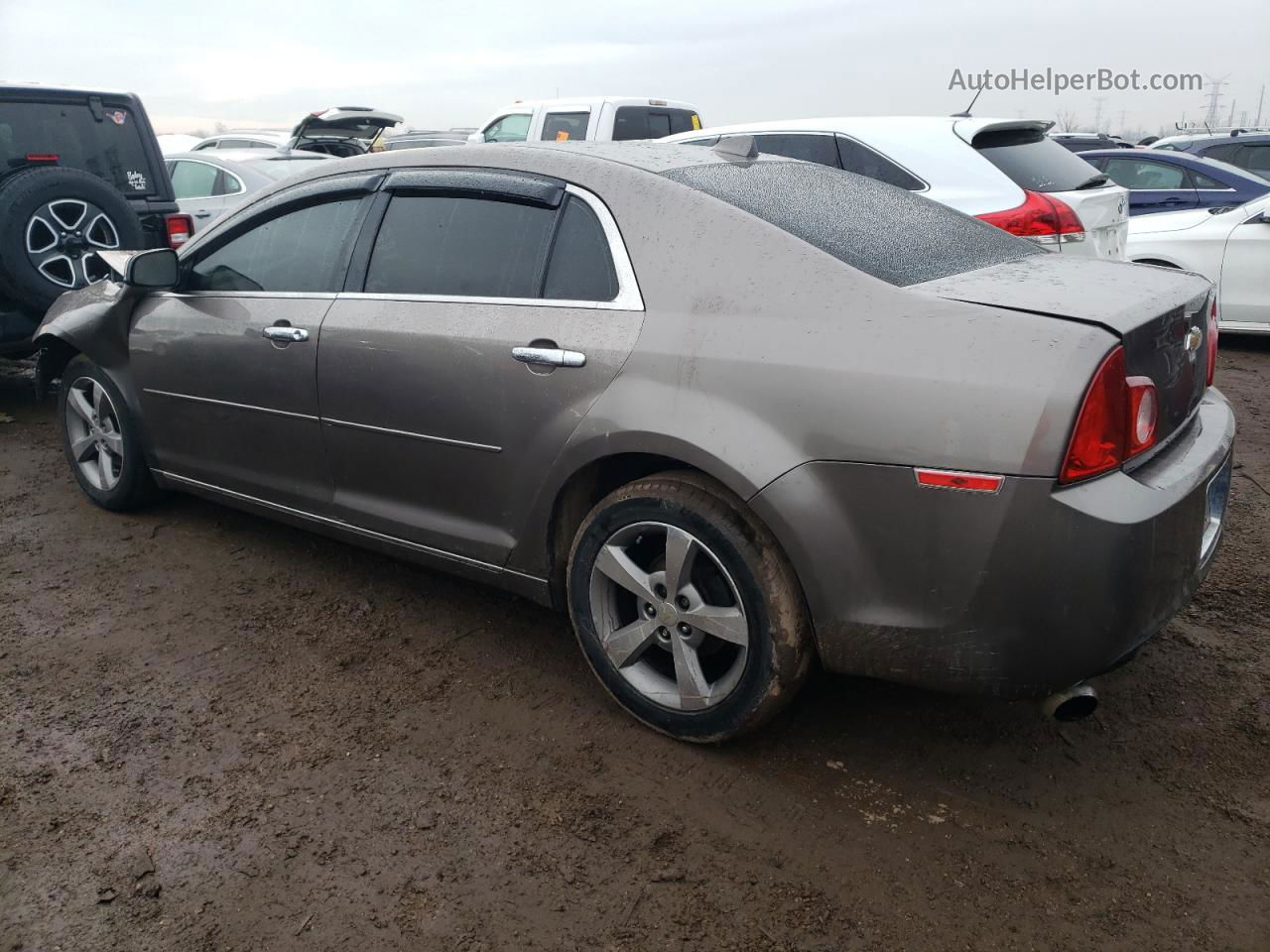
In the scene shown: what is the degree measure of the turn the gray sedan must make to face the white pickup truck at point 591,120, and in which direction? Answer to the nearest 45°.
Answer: approximately 45° to its right

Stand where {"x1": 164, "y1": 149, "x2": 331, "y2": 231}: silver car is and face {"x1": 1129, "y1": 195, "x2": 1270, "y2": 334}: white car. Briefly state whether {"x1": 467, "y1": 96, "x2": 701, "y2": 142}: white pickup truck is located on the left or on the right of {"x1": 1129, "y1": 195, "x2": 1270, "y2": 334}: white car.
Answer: left

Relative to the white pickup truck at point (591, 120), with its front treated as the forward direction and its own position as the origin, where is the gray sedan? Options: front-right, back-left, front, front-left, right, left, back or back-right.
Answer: back-left

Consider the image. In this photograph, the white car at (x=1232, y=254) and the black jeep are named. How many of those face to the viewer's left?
1

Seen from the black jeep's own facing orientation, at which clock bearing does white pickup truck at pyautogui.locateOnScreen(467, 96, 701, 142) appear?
The white pickup truck is roughly at 2 o'clock from the black jeep.

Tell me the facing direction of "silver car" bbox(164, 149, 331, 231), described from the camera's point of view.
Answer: facing away from the viewer and to the left of the viewer

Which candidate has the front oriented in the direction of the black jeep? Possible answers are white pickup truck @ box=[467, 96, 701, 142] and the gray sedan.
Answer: the gray sedan

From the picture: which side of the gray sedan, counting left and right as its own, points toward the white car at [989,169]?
right

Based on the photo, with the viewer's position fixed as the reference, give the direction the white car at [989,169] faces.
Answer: facing away from the viewer and to the left of the viewer

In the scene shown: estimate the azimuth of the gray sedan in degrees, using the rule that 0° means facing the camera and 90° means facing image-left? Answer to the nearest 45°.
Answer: approximately 135°

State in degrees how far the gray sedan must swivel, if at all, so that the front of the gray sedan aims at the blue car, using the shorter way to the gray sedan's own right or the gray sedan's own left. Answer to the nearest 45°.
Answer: approximately 90° to the gray sedan's own right

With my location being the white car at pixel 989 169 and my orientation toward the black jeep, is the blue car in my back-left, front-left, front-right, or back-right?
back-right

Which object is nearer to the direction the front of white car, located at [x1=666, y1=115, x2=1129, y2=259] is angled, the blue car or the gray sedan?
the blue car

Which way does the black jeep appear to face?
away from the camera
